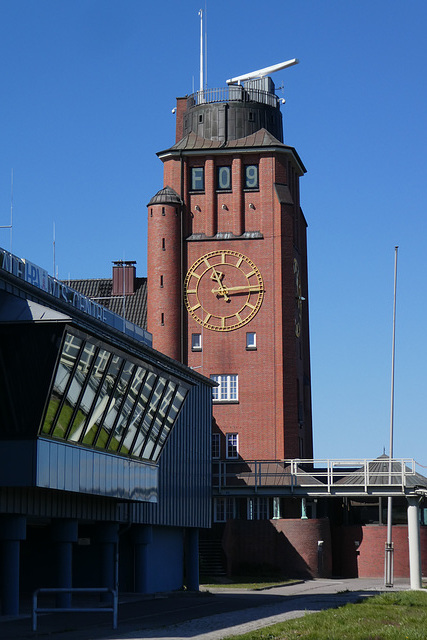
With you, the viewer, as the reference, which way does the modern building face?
facing the viewer and to the right of the viewer
